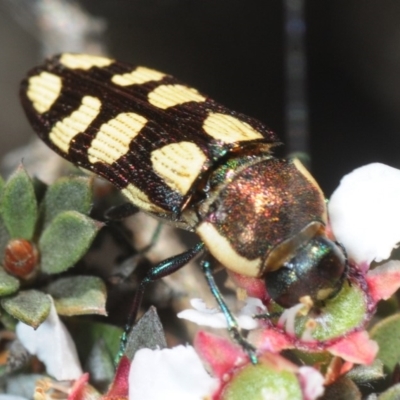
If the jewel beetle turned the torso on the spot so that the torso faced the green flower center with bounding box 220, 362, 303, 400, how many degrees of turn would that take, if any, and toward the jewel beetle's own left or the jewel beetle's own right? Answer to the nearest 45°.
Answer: approximately 45° to the jewel beetle's own right

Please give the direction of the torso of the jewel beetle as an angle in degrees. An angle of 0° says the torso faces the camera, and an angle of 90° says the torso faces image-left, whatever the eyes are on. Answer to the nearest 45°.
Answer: approximately 315°

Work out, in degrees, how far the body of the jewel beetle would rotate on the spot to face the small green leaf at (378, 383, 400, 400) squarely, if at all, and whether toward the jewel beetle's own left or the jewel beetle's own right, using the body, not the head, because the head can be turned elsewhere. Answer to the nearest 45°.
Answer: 0° — it already faces it
